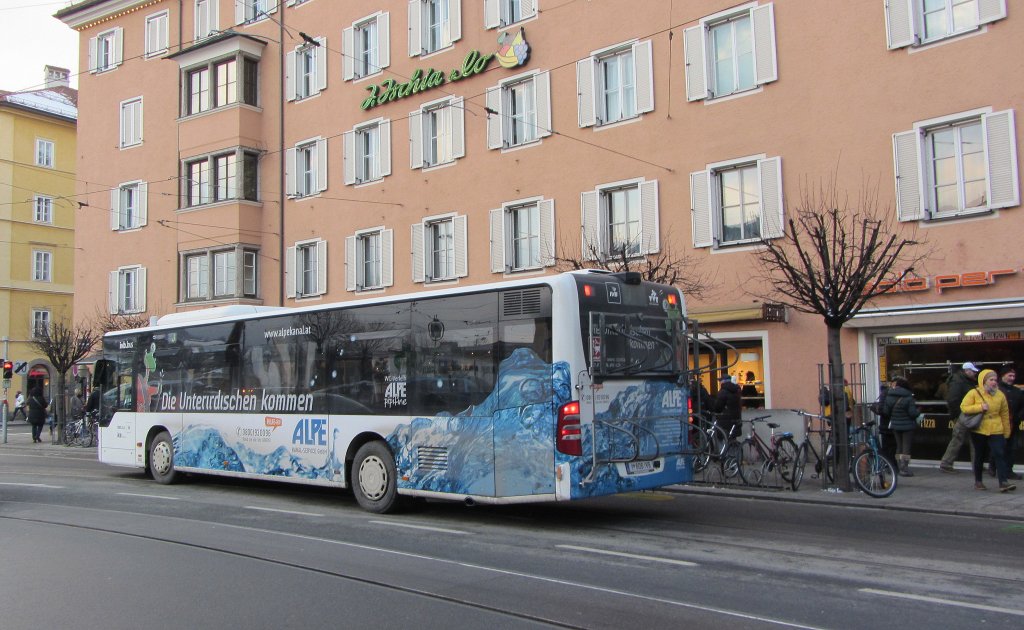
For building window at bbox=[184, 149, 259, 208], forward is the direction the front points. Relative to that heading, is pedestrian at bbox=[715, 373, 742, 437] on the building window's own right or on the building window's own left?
on the building window's own left

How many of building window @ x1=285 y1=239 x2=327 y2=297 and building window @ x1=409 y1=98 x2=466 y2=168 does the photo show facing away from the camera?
0

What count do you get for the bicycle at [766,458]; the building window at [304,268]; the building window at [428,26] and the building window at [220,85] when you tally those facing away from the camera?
0

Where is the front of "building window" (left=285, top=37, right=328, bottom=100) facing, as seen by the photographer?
facing the viewer and to the left of the viewer

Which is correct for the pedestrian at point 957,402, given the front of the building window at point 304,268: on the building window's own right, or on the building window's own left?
on the building window's own left

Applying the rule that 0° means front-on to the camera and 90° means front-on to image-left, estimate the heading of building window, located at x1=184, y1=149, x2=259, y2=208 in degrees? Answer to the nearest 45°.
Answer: approximately 45°

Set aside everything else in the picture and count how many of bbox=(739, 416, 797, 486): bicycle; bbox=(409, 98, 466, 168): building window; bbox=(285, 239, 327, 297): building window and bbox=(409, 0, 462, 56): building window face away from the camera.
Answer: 0

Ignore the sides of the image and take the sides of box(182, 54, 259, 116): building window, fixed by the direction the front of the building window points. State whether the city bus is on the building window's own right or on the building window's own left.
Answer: on the building window's own left

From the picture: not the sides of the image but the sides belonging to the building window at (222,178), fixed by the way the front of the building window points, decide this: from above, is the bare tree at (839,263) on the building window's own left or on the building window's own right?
on the building window's own left

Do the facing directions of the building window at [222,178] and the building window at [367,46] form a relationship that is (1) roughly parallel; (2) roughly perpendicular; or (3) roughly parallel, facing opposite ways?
roughly parallel
